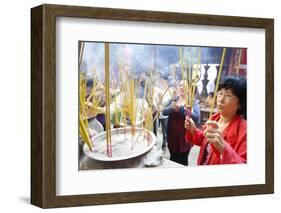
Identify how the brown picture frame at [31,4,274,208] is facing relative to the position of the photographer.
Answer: facing the viewer and to the right of the viewer
